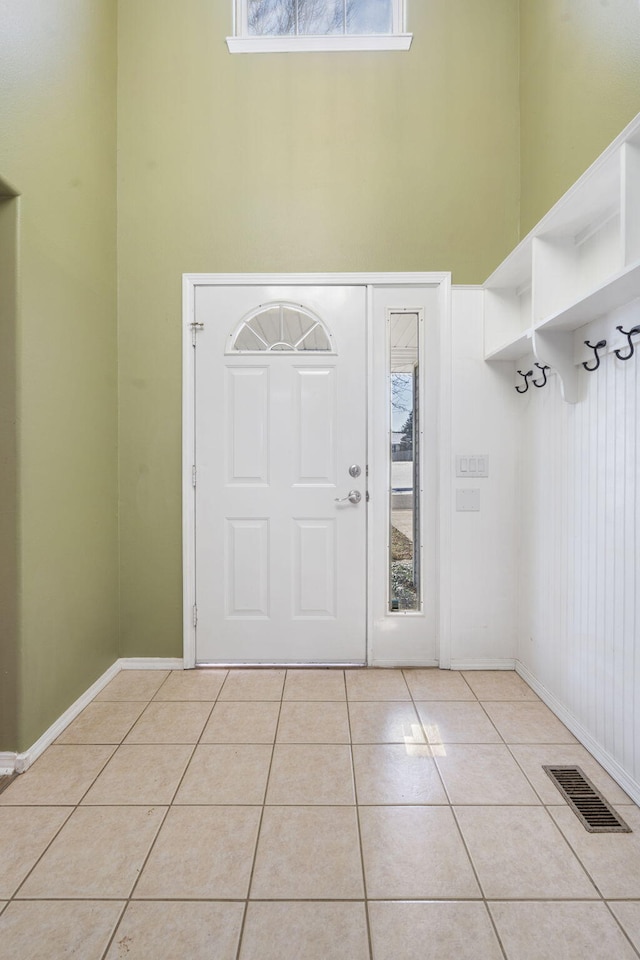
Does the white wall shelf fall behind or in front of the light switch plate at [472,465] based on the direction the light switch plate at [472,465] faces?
in front

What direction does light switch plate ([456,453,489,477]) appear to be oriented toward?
toward the camera

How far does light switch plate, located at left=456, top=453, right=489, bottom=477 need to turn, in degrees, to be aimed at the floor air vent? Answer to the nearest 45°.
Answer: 0° — it already faces it
